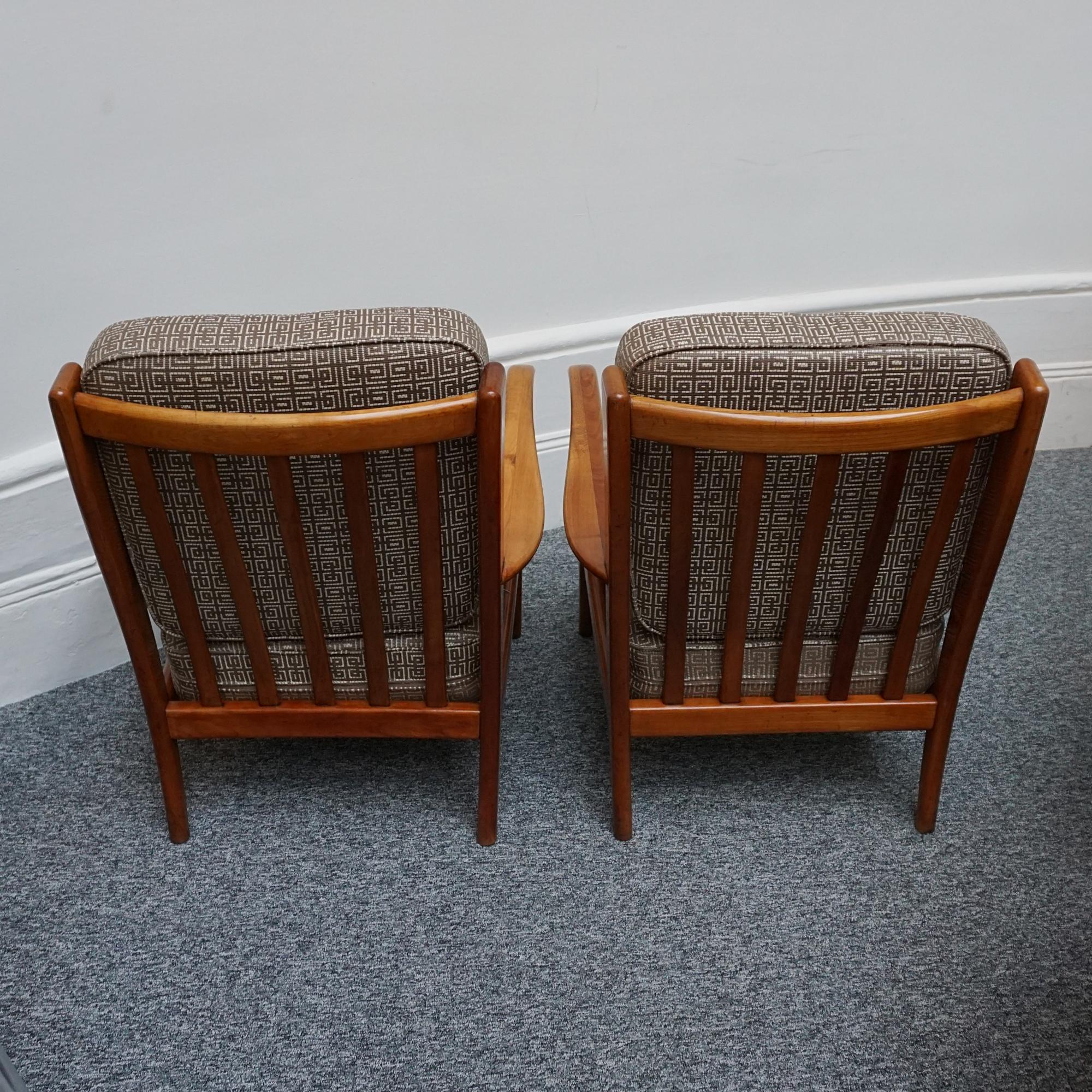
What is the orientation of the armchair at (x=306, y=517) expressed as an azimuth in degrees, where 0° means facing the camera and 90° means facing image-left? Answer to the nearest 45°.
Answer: approximately 180°

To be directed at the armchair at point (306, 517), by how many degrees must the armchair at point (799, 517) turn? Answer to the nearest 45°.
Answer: approximately 90° to its left

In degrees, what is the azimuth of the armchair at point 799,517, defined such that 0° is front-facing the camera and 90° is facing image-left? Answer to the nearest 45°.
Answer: approximately 180°

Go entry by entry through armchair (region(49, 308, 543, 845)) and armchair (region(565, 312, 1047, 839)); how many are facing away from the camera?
2

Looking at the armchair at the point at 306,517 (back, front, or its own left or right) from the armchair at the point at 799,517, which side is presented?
right
